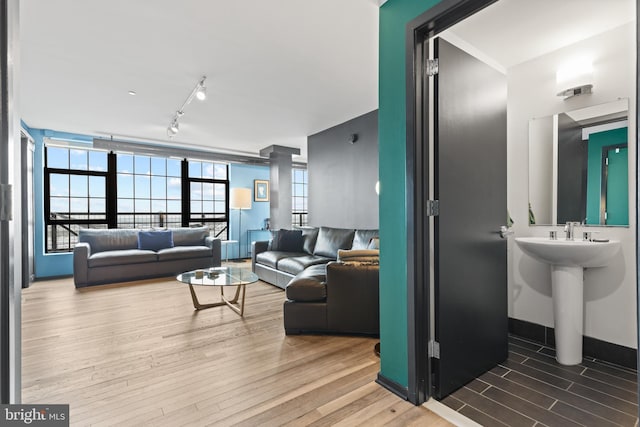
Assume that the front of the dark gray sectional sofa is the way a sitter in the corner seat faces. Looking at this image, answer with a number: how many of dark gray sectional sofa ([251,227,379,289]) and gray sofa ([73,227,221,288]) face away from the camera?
0

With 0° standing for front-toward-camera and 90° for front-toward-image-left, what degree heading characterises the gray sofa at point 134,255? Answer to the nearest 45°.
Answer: approximately 315°

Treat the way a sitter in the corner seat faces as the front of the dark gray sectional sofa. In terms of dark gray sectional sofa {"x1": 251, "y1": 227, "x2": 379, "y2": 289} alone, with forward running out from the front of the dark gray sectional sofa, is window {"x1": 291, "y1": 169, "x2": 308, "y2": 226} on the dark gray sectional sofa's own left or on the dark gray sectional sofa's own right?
on the dark gray sectional sofa's own right

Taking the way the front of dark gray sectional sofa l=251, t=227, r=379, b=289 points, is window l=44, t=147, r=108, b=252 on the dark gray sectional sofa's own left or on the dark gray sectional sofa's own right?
on the dark gray sectional sofa's own right

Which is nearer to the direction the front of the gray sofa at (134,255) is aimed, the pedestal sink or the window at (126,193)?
the pedestal sink

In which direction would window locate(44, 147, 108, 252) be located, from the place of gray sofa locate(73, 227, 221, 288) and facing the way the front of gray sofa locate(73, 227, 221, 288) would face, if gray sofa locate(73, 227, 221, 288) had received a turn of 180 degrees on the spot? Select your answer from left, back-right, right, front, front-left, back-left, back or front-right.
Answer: front

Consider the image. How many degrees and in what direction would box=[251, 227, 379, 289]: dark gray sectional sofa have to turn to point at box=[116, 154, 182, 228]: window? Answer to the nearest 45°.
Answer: approximately 90° to its right

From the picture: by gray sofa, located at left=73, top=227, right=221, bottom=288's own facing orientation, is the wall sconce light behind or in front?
in front

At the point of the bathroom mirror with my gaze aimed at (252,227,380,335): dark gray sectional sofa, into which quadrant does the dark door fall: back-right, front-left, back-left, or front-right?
front-left

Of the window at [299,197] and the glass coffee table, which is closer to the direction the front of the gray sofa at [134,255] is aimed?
the glass coffee table

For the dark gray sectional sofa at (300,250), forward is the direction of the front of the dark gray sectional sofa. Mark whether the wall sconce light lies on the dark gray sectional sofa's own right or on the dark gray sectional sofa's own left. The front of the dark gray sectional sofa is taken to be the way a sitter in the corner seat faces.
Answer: on the dark gray sectional sofa's own left

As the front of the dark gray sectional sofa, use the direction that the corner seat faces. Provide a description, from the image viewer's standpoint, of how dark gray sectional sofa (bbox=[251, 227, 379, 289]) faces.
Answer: facing the viewer and to the left of the viewer

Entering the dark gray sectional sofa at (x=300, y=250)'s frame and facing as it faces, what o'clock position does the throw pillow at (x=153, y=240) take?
The throw pillow is roughly at 2 o'clock from the dark gray sectional sofa.

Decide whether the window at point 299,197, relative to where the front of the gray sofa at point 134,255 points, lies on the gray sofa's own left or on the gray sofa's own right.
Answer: on the gray sofa's own left

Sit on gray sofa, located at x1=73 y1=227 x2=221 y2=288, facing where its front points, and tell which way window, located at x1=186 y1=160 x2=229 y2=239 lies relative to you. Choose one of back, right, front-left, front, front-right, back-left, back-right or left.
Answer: left

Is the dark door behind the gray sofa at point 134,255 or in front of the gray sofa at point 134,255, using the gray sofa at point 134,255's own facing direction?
in front
